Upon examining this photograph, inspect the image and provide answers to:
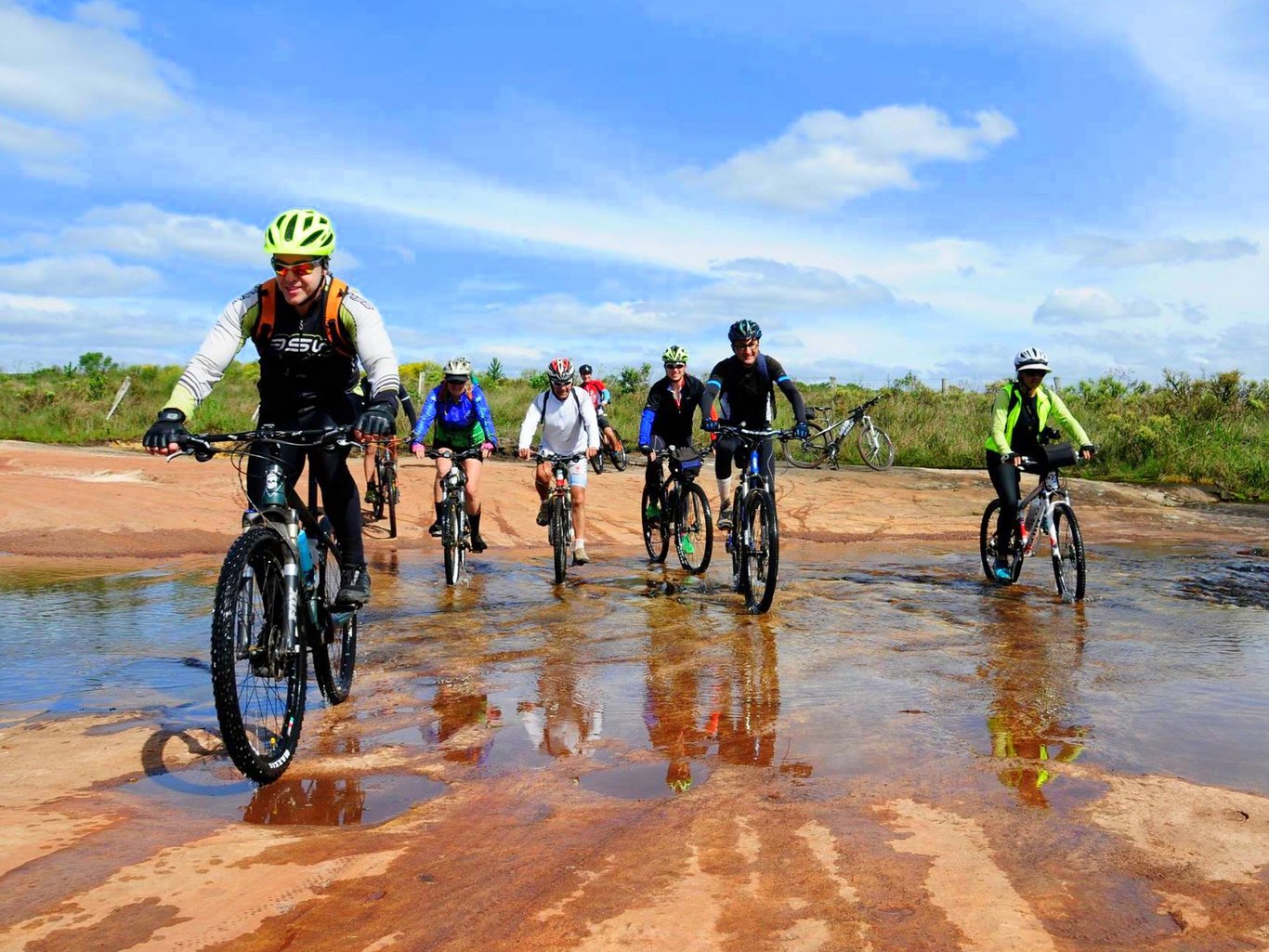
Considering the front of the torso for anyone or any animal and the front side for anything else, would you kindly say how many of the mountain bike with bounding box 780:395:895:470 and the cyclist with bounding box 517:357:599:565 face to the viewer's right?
1

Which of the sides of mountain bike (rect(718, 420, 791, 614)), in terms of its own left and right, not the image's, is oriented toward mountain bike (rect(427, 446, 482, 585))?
right

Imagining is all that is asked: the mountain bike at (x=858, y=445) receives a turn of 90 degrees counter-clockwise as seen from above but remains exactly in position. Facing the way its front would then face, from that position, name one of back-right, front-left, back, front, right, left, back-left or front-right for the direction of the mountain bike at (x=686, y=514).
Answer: back

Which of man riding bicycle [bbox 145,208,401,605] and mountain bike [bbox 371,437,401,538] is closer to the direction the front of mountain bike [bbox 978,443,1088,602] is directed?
the man riding bicycle

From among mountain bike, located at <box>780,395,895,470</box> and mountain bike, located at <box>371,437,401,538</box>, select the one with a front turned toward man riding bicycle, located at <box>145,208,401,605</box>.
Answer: mountain bike, located at <box>371,437,401,538</box>

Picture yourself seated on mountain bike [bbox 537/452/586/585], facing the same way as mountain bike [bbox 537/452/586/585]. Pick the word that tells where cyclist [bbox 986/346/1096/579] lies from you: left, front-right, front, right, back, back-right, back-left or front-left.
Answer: left

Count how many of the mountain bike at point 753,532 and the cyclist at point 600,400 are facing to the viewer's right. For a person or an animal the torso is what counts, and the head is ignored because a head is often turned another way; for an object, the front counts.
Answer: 0

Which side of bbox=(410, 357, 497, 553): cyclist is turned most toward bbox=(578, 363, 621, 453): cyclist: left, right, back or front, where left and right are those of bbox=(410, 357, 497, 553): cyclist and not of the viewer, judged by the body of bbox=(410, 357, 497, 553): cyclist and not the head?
back

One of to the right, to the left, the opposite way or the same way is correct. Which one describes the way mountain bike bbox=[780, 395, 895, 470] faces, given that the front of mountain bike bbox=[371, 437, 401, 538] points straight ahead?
to the left

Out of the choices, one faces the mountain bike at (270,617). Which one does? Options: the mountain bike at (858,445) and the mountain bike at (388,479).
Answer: the mountain bike at (388,479)

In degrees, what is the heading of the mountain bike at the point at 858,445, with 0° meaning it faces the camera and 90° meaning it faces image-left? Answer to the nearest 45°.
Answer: approximately 270°

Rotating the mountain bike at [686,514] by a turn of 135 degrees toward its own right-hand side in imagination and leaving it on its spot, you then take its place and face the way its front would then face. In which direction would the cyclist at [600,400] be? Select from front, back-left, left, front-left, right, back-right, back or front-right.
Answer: right

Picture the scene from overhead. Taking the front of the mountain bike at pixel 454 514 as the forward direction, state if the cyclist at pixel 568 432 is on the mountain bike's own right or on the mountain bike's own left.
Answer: on the mountain bike's own left
